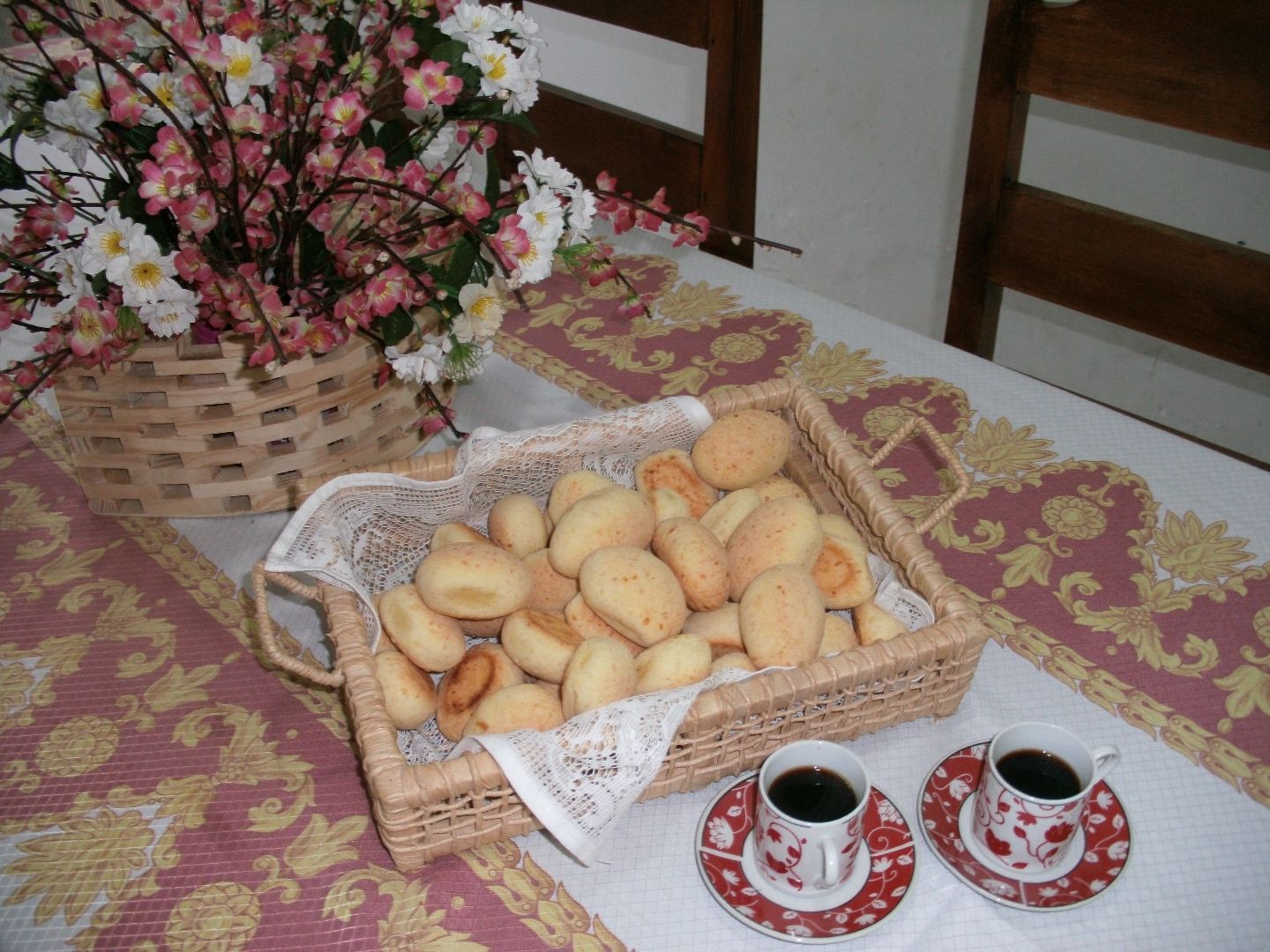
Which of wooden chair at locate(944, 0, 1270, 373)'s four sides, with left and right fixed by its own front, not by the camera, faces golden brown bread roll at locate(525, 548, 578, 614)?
front

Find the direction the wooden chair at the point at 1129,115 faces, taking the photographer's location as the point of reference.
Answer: facing the viewer and to the left of the viewer

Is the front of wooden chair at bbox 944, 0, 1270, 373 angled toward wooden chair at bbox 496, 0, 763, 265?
no

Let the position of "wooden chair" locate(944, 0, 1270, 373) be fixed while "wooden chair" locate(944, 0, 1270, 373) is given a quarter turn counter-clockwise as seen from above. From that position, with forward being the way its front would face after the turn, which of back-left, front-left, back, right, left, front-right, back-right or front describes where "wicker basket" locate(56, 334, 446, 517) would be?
right

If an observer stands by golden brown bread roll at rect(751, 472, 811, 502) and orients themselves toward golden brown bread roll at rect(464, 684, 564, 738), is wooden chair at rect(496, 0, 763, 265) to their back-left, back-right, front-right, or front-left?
back-right

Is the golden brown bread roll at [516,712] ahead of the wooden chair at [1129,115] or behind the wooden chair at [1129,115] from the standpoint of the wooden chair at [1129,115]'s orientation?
ahead

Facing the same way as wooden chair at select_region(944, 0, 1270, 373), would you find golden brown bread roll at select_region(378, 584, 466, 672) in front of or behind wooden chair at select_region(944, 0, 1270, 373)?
in front

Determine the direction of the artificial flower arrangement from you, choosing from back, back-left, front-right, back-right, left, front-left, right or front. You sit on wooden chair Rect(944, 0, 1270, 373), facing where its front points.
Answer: front

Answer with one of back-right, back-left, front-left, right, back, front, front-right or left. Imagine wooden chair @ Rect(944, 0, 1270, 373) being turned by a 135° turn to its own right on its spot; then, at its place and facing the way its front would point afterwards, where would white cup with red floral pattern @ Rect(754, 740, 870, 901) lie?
back

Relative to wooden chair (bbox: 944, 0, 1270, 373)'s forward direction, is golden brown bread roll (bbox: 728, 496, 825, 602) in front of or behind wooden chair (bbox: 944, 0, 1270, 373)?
in front

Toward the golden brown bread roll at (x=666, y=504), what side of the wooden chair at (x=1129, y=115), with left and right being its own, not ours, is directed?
front

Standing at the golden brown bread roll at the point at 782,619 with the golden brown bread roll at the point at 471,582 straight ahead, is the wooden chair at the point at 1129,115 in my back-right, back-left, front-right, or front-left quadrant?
back-right

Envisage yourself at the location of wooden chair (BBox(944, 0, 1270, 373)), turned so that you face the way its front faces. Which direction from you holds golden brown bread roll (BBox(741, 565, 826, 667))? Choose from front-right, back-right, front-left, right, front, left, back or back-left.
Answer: front-left

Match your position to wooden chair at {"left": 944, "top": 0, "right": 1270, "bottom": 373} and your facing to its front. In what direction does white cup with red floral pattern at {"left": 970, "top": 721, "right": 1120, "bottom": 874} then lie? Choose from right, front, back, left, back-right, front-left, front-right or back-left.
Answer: front-left
